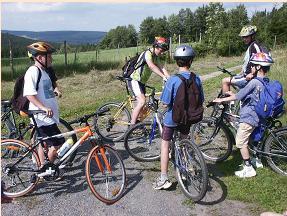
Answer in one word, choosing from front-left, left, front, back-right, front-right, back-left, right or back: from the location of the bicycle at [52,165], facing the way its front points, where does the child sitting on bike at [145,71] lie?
front-left

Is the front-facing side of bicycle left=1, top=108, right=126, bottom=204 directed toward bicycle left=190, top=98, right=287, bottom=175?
yes

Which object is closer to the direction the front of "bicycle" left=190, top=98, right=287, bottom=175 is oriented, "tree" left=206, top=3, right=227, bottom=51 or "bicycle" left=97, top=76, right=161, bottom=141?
the bicycle

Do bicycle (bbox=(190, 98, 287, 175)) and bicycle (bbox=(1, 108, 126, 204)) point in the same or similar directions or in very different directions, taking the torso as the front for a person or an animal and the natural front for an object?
very different directions

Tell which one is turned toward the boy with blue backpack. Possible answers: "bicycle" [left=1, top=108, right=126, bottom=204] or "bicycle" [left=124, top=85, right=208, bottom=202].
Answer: "bicycle" [left=1, top=108, right=126, bottom=204]

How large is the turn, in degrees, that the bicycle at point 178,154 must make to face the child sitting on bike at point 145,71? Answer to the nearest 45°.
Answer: approximately 45° to its right

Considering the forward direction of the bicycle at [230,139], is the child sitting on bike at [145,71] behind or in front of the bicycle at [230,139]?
in front

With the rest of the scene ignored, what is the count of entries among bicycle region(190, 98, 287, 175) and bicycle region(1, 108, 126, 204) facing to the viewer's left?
1

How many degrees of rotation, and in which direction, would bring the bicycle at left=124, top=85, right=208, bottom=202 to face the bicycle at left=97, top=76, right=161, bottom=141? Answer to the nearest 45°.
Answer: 0° — it already faces it

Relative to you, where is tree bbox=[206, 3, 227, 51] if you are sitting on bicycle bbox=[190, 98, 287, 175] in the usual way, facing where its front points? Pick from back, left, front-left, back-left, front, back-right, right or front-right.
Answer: right

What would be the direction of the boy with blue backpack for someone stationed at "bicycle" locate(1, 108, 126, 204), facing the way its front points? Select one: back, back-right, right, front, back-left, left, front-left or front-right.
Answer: front

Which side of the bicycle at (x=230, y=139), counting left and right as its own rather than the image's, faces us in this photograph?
left

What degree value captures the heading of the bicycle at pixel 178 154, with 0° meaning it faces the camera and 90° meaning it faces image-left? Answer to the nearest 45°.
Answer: approximately 135°

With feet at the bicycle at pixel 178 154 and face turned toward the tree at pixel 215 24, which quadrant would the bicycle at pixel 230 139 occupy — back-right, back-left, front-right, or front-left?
front-right

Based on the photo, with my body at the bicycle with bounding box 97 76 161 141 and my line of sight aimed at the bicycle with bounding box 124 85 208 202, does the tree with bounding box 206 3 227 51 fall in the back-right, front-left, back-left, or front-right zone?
back-left

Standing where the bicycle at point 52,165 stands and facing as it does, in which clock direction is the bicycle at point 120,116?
the bicycle at point 120,116 is roughly at 10 o'clock from the bicycle at point 52,165.
